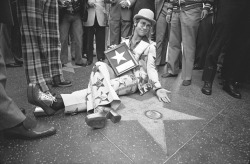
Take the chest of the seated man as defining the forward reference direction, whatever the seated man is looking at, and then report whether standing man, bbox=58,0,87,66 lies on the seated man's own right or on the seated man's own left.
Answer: on the seated man's own right

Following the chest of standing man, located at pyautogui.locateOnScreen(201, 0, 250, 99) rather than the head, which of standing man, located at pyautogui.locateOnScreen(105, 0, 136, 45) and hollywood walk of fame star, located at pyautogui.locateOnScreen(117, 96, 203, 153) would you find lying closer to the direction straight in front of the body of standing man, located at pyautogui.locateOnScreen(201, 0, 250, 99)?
the hollywood walk of fame star

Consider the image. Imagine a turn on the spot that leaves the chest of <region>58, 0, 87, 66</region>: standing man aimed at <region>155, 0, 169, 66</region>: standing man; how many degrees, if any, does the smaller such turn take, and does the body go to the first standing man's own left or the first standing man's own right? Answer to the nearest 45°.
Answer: approximately 90° to the first standing man's own left

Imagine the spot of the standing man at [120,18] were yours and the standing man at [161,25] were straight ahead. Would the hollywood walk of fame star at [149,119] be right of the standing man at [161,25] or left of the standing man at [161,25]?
right

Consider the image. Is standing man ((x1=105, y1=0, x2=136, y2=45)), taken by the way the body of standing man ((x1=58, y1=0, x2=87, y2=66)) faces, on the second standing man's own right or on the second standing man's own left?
on the second standing man's own left

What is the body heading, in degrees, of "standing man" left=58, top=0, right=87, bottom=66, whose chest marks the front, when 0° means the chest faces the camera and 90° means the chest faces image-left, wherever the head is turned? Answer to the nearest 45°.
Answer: approximately 0°

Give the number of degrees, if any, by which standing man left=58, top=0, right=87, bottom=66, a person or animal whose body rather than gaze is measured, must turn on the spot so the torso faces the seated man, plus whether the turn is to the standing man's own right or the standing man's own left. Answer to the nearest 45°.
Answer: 0° — they already face them

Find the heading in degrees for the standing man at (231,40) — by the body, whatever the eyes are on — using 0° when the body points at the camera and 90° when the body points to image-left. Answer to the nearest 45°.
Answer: approximately 0°

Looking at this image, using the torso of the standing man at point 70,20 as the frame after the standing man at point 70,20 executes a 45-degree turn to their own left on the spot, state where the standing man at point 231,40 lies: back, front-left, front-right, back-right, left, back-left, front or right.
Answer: front

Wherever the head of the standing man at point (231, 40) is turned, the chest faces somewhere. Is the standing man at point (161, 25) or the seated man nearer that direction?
the seated man

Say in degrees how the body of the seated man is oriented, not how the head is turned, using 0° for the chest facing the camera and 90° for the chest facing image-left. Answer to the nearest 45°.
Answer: approximately 45°
